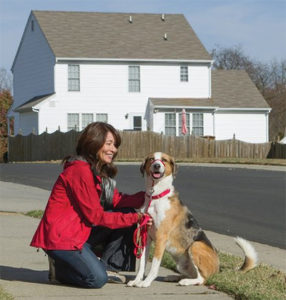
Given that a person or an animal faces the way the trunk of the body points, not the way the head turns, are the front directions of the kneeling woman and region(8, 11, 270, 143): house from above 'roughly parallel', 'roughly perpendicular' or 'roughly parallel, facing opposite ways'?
roughly perpendicular

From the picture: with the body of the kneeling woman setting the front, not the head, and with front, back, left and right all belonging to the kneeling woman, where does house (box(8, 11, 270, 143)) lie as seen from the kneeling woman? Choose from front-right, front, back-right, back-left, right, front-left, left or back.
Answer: left

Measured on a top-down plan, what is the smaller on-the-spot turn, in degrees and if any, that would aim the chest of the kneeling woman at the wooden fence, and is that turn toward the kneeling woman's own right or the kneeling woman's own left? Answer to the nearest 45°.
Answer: approximately 90° to the kneeling woman's own left

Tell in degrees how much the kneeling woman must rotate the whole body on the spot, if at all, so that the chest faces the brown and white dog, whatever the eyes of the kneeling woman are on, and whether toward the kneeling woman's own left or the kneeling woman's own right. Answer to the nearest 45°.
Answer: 0° — they already face it

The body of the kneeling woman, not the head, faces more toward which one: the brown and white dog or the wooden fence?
the brown and white dog

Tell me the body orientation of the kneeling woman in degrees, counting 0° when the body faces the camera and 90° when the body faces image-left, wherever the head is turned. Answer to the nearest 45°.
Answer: approximately 270°

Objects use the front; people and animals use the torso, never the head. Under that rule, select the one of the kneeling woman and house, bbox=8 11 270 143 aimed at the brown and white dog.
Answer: the kneeling woman

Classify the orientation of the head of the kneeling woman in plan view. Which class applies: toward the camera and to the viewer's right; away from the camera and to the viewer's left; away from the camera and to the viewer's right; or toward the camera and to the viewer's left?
toward the camera and to the viewer's right
